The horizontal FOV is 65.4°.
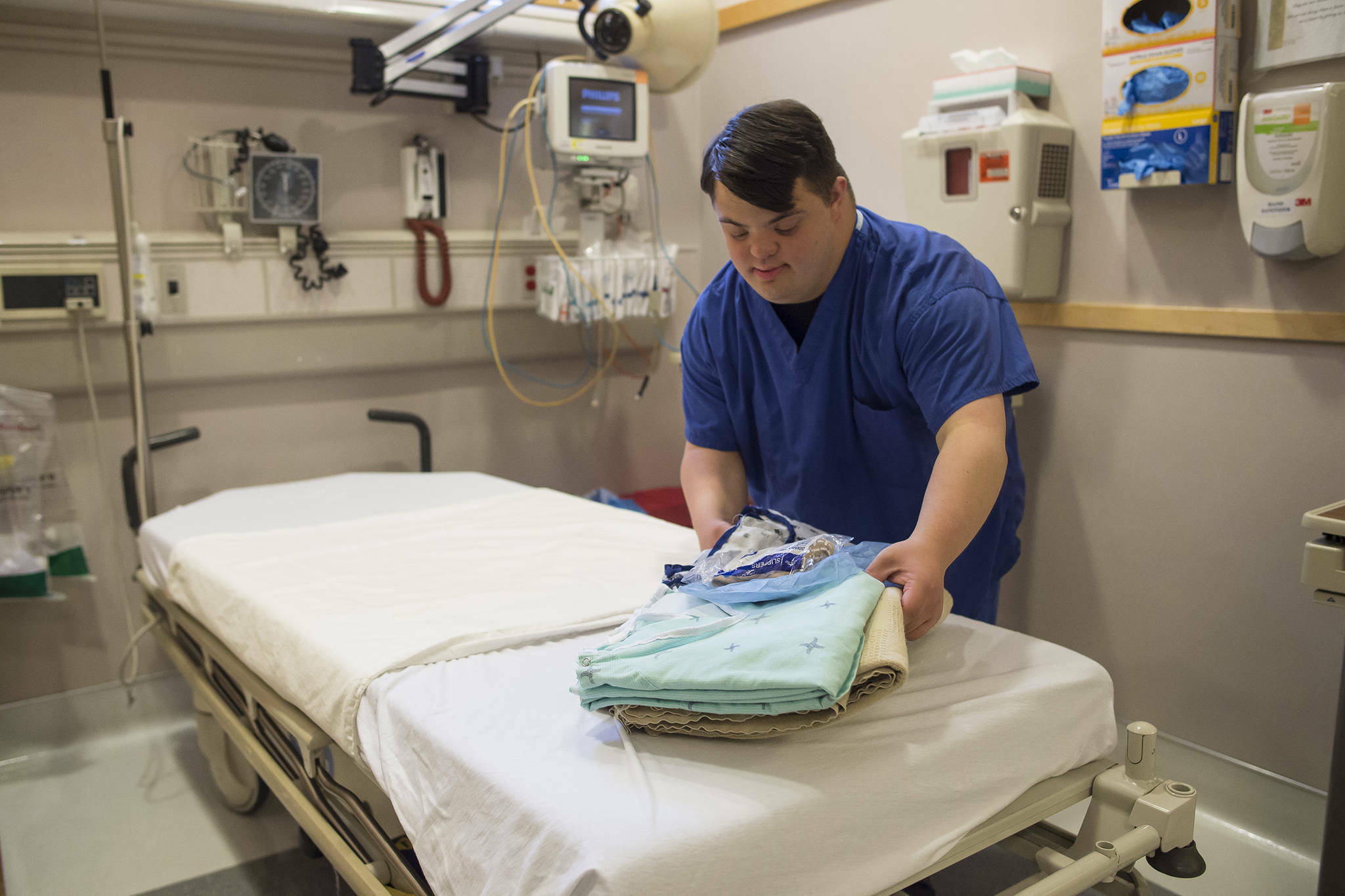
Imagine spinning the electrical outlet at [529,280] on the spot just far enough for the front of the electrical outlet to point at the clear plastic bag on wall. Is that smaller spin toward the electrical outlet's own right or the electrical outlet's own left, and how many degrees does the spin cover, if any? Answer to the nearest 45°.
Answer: approximately 45° to the electrical outlet's own right

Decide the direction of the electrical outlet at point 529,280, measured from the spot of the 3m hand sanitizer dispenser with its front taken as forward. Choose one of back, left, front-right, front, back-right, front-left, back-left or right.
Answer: front-right

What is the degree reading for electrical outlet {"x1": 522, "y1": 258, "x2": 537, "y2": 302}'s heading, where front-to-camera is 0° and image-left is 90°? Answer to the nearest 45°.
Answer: approximately 0°

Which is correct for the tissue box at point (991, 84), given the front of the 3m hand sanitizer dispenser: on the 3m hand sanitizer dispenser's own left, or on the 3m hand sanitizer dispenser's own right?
on the 3m hand sanitizer dispenser's own right

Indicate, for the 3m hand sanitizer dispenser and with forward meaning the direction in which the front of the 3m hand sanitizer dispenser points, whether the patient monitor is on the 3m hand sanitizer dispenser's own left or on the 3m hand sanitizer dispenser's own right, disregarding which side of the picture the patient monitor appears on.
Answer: on the 3m hand sanitizer dispenser's own right

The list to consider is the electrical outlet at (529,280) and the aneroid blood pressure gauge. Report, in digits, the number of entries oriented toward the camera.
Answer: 2

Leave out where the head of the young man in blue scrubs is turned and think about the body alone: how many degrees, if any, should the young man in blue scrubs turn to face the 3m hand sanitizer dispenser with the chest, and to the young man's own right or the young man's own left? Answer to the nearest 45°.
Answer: approximately 180°

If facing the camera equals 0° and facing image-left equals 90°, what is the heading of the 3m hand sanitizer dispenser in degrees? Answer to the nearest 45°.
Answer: approximately 45°

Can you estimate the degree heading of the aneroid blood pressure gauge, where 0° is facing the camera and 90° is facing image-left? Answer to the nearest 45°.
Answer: approximately 0°

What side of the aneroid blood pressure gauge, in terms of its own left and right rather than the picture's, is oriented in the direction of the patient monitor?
left

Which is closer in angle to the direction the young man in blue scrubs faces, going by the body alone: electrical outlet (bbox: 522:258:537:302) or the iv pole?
the iv pole
